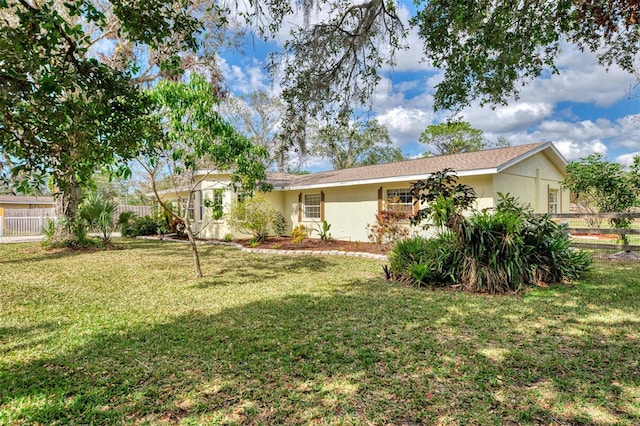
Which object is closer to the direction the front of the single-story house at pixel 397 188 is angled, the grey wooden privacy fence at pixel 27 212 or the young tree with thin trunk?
the young tree with thin trunk

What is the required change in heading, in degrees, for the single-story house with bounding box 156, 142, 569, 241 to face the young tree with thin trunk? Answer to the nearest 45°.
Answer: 0° — it already faces it

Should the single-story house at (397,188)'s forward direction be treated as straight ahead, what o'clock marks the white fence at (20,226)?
The white fence is roughly at 2 o'clock from the single-story house.

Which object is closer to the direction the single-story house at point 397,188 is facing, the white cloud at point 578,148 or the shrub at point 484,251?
the shrub

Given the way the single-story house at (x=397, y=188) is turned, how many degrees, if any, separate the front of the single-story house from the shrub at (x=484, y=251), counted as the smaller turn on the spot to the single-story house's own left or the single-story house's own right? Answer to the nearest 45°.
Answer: approximately 45° to the single-story house's own left

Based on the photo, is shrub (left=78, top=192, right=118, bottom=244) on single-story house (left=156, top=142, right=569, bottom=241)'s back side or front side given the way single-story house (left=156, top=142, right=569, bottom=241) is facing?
on the front side

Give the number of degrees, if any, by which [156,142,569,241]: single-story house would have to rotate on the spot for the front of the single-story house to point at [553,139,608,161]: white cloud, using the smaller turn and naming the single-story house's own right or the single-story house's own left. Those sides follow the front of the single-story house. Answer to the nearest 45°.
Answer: approximately 135° to the single-story house's own left

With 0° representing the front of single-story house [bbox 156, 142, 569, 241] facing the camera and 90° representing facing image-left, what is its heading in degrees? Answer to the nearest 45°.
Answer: approximately 45°
